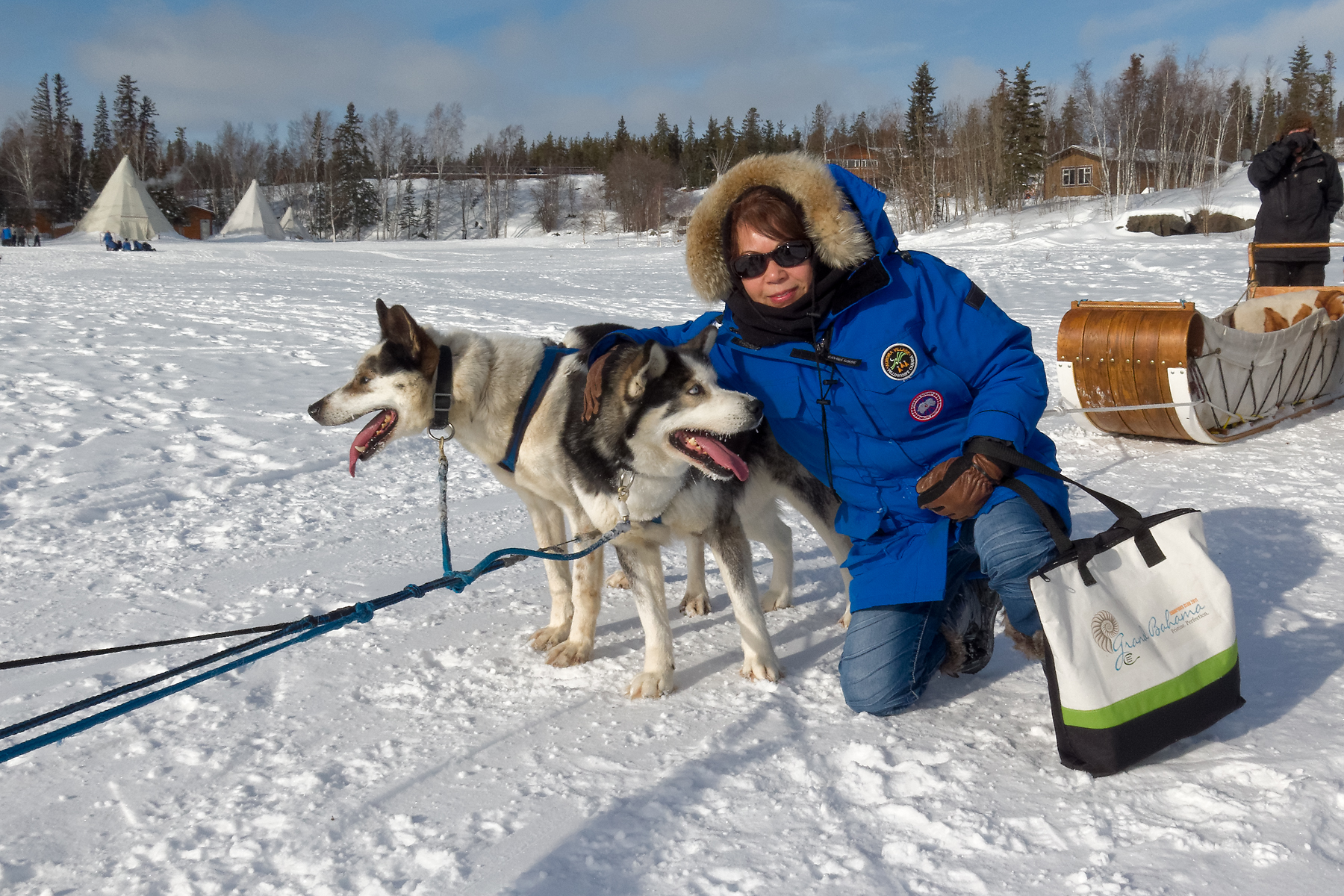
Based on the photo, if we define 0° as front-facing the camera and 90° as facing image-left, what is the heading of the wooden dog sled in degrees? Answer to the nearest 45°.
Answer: approximately 45°

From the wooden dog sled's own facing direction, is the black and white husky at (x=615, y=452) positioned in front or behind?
in front

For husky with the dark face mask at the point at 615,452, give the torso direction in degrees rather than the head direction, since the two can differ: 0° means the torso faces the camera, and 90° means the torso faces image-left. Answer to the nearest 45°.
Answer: approximately 45°

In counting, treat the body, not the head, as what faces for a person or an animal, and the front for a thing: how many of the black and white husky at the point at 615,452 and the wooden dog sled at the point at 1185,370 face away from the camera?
0

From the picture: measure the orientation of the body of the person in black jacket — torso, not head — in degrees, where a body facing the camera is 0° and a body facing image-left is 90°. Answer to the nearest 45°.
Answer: approximately 0°
